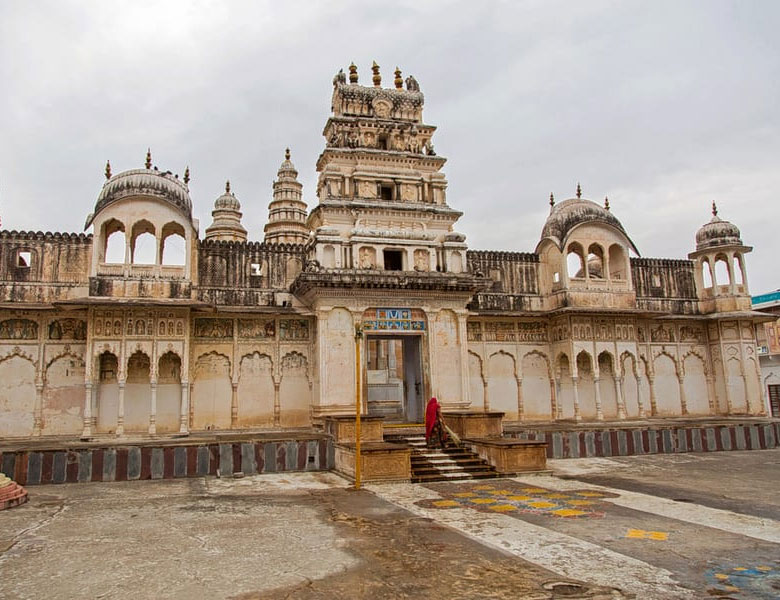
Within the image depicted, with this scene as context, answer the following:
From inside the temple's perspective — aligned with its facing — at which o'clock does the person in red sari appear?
The person in red sari is roughly at 11 o'clock from the temple.

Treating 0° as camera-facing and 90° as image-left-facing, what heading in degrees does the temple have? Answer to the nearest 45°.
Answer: approximately 0°
